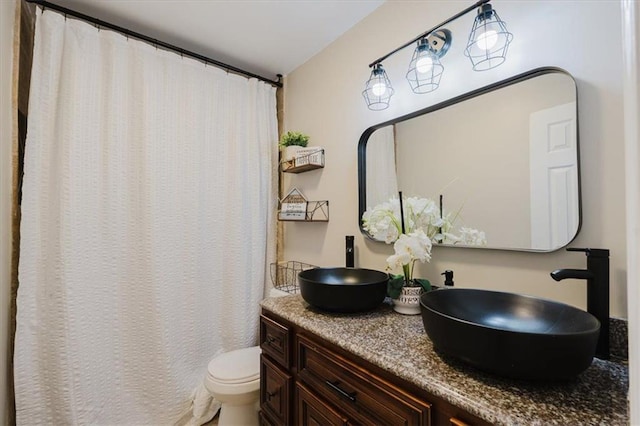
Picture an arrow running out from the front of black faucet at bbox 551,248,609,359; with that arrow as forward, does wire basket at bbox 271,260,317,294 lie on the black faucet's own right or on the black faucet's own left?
on the black faucet's own right

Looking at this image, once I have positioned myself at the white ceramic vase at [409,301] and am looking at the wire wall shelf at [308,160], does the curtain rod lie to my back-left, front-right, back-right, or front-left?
front-left

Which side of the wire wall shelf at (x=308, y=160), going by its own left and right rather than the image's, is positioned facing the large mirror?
left

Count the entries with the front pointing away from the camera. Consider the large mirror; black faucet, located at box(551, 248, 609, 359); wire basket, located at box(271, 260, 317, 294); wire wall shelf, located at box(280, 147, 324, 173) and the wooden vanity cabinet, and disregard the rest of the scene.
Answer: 0

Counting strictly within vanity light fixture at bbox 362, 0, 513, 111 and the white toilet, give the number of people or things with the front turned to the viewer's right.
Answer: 0

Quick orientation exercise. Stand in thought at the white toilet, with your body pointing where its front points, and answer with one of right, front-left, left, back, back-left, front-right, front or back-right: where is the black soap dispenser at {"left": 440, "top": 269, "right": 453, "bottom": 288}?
left

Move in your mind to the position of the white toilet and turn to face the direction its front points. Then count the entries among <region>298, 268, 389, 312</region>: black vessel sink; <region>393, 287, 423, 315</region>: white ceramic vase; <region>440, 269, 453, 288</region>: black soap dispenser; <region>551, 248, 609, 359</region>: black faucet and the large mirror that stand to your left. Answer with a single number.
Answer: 5

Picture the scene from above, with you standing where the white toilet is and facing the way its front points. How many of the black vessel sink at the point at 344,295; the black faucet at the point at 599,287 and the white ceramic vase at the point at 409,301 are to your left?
3

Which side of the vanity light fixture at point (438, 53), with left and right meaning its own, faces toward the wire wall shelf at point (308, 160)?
right

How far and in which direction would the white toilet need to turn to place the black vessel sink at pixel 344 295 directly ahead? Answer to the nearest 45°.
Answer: approximately 90° to its left

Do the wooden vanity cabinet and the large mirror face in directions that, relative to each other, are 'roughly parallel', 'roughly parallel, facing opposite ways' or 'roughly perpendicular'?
roughly parallel

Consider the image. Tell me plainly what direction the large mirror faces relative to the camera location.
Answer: facing the viewer and to the left of the viewer
